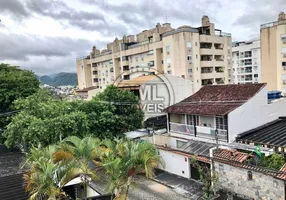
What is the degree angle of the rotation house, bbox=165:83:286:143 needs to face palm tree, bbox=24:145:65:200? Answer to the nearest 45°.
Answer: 0° — it already faces it

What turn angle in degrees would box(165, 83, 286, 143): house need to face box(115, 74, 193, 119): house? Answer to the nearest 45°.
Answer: approximately 90° to its right

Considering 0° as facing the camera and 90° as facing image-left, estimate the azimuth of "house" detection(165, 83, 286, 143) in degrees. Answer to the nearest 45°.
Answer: approximately 45°

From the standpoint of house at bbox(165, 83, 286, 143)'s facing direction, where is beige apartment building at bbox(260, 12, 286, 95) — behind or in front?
behind

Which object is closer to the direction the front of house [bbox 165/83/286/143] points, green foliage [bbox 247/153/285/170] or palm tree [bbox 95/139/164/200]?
the palm tree

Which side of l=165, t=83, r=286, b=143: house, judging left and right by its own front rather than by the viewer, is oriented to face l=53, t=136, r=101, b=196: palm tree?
front

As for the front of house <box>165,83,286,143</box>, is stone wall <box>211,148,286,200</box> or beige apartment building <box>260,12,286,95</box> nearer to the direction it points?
the stone wall

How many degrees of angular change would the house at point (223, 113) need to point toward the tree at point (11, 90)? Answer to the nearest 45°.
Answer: approximately 45° to its right

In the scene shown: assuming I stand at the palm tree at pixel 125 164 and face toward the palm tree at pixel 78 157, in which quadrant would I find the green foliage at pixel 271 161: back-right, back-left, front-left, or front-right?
back-right

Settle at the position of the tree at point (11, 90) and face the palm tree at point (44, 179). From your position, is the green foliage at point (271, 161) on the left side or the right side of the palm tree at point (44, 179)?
left

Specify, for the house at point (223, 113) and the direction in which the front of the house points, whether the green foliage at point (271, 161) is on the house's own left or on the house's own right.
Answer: on the house's own left
